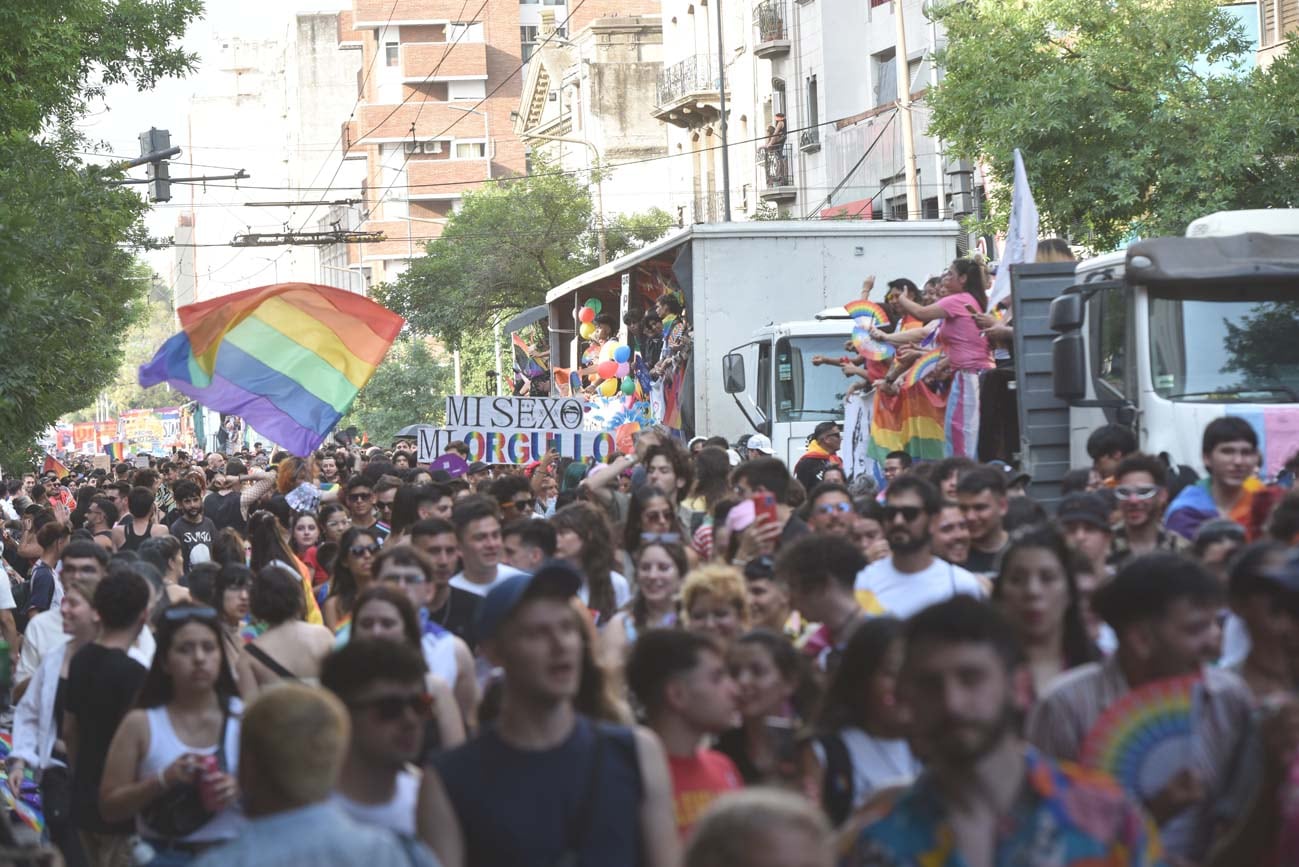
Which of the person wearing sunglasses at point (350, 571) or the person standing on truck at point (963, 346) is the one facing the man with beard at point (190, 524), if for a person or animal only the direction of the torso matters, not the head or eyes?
the person standing on truck

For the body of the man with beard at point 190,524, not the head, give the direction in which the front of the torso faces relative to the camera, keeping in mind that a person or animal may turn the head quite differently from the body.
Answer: toward the camera

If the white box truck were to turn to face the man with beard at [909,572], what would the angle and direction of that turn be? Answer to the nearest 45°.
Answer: approximately 45° to its right

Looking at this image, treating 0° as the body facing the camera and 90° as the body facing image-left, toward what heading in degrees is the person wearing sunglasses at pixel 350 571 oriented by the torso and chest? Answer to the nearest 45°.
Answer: approximately 315°

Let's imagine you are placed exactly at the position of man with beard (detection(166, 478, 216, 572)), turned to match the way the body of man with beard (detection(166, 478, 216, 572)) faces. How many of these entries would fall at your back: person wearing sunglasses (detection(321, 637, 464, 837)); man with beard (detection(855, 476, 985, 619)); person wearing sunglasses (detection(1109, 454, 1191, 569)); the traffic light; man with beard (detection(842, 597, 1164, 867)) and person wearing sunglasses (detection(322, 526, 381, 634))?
1

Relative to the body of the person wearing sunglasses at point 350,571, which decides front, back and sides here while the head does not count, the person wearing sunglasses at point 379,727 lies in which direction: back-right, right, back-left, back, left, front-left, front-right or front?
front-right

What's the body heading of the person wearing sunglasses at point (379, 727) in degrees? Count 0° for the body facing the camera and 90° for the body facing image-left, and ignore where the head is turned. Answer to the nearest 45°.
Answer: approximately 315°

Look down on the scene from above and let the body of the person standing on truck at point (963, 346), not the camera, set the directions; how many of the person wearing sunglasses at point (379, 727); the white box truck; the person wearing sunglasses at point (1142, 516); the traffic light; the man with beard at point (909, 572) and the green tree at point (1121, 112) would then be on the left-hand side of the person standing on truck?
3

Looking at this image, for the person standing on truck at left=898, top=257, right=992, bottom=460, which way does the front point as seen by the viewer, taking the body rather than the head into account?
to the viewer's left

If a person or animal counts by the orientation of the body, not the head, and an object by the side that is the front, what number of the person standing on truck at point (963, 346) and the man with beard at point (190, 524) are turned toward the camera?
1

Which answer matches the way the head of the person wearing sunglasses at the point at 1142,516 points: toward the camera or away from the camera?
toward the camera

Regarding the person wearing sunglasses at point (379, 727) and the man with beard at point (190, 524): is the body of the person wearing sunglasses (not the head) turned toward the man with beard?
no

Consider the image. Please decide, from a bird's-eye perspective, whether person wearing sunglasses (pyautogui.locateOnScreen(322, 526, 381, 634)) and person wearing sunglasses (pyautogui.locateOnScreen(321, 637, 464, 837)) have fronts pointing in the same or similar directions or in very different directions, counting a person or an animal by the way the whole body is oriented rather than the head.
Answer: same or similar directions

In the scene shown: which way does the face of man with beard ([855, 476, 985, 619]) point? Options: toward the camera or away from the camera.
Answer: toward the camera
